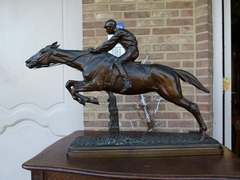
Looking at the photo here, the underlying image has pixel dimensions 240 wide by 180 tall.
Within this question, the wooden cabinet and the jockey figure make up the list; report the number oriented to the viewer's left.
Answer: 1

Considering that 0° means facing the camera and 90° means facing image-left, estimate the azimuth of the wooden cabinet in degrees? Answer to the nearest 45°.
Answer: approximately 0°

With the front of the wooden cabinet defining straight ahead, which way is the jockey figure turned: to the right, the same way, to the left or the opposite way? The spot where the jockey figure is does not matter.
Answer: to the right

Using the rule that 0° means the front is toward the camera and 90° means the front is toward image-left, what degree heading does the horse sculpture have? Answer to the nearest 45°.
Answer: approximately 90°

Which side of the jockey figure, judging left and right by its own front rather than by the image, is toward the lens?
left

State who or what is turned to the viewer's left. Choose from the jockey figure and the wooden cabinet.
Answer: the jockey figure
